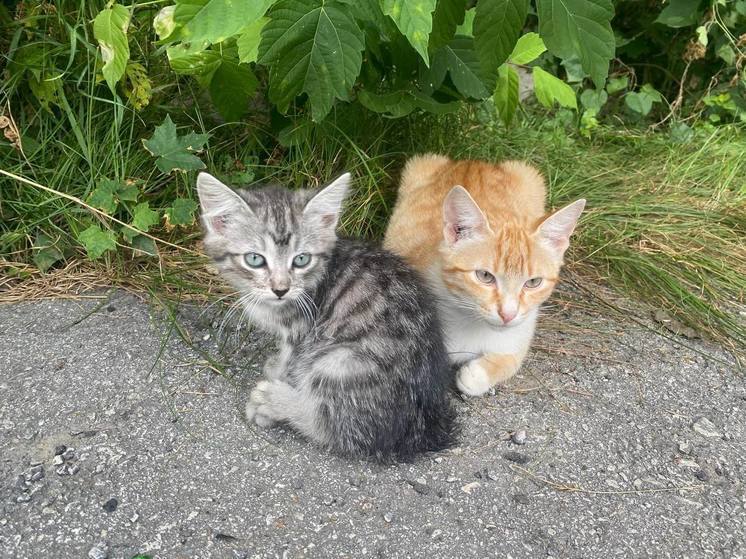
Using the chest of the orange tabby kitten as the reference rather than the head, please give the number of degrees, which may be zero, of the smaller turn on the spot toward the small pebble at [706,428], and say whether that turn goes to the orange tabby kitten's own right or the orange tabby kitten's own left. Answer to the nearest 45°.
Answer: approximately 90° to the orange tabby kitten's own left

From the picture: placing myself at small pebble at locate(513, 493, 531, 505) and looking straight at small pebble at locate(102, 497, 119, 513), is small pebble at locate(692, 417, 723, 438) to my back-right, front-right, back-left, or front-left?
back-right

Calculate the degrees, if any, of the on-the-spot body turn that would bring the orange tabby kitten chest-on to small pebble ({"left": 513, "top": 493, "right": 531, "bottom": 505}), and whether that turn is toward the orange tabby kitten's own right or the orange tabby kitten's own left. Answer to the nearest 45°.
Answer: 0° — it already faces it

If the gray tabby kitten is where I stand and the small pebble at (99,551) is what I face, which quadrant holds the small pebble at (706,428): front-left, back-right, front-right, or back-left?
back-left

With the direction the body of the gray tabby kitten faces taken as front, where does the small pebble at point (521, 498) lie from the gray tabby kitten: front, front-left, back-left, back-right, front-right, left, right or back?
back-left

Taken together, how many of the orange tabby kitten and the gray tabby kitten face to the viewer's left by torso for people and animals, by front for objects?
1

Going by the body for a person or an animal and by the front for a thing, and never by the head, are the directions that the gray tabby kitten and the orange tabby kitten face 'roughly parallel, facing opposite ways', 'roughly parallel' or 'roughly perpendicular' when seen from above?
roughly perpendicular

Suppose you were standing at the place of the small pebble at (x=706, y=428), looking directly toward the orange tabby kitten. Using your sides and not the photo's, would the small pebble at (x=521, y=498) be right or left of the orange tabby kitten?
left

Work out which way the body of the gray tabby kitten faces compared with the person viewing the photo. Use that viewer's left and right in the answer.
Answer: facing to the left of the viewer
